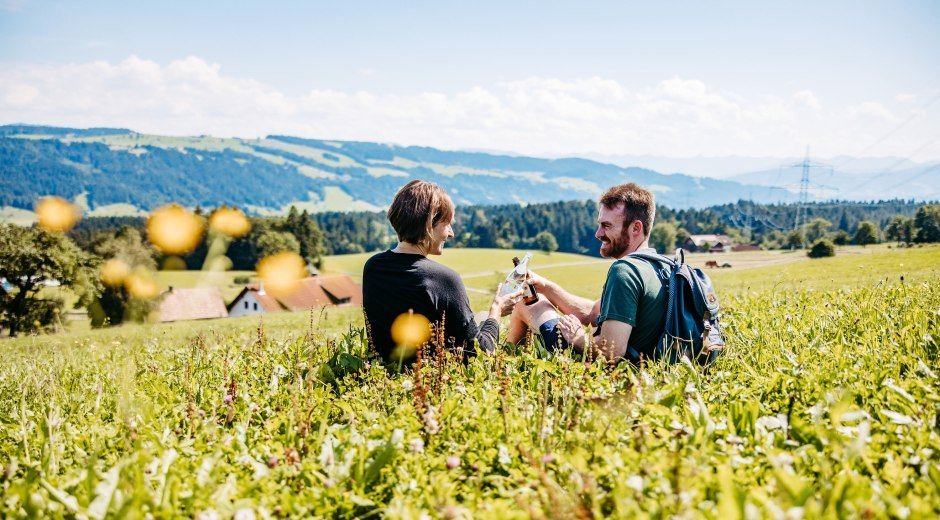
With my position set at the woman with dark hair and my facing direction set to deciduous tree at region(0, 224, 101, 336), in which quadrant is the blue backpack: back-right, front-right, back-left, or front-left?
back-right

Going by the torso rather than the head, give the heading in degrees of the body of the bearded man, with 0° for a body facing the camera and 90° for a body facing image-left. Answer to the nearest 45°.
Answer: approximately 90°

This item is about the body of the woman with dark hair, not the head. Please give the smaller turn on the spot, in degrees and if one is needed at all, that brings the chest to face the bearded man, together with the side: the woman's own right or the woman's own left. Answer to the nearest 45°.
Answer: approximately 45° to the woman's own right

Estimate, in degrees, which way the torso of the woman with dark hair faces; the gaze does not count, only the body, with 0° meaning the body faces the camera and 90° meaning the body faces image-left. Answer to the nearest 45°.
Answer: approximately 225°

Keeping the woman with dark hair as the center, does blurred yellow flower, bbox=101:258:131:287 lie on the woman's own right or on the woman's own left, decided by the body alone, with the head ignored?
on the woman's own left

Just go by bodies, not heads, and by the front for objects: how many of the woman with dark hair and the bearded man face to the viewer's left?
1

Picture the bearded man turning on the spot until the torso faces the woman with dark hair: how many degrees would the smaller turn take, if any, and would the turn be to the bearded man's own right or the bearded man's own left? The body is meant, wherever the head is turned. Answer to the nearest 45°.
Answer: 0° — they already face them

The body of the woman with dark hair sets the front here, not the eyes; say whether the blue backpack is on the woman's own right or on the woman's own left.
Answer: on the woman's own right
